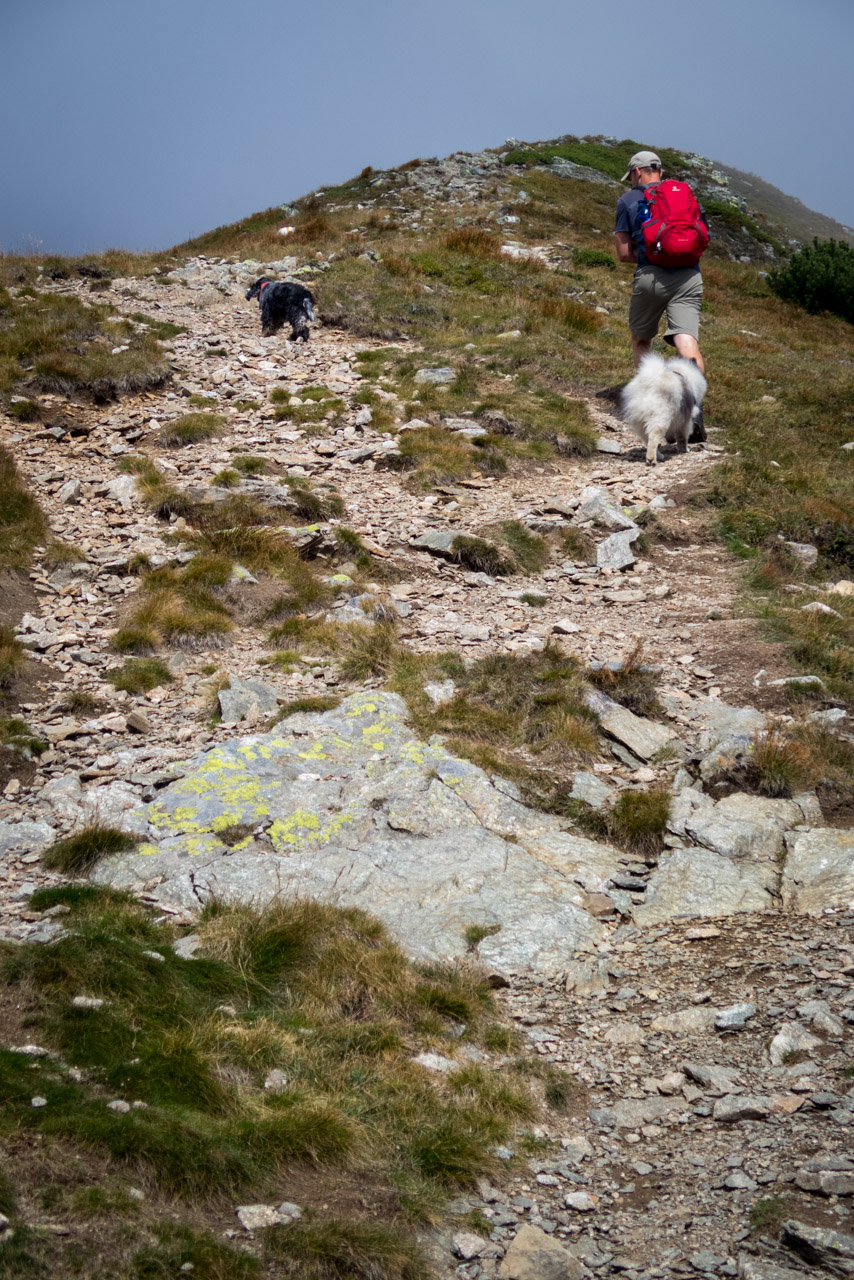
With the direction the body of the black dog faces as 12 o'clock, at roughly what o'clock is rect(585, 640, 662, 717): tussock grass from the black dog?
The tussock grass is roughly at 7 o'clock from the black dog.

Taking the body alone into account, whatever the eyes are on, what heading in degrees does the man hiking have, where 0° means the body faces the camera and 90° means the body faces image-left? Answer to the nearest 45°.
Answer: approximately 135°

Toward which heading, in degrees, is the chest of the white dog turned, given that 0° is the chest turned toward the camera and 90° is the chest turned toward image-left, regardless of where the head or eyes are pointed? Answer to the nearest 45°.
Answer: approximately 180°

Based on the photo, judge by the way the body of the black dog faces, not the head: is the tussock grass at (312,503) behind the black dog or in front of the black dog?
behind

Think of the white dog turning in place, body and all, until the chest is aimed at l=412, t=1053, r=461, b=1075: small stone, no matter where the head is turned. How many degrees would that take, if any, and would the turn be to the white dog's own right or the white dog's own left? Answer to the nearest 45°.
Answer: approximately 180°

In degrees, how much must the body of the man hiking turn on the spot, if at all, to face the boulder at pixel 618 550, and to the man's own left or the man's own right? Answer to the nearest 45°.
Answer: approximately 135° to the man's own left

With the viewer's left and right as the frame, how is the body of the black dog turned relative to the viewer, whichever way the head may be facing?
facing away from the viewer and to the left of the viewer

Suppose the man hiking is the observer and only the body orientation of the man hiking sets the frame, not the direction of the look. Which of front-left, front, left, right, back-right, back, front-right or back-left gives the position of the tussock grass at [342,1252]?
back-left
